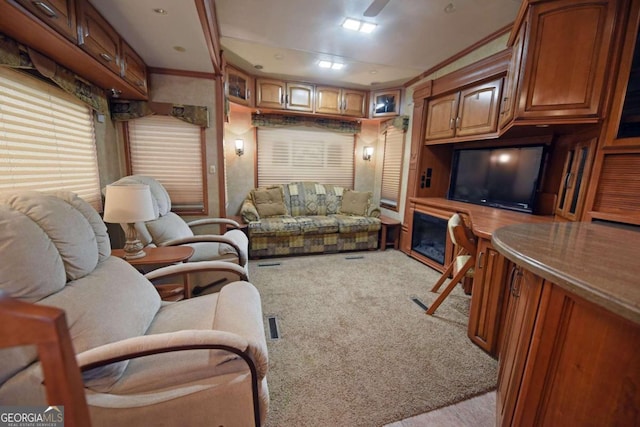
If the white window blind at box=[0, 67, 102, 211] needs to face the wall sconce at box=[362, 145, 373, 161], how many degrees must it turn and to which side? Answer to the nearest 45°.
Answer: approximately 45° to its left

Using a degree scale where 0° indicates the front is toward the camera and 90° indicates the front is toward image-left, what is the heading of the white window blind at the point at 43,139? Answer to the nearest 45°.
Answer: approximately 315°

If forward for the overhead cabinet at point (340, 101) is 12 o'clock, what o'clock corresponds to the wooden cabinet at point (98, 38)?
The wooden cabinet is roughly at 1 o'clock from the overhead cabinet.

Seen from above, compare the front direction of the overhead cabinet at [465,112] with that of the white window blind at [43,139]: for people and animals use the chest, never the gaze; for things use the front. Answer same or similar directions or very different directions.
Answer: very different directions

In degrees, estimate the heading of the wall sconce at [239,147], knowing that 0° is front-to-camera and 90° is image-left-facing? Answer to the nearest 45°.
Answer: approximately 0°

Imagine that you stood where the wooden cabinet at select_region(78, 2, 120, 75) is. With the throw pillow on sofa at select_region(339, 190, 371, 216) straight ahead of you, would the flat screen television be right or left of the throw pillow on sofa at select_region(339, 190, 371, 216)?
right

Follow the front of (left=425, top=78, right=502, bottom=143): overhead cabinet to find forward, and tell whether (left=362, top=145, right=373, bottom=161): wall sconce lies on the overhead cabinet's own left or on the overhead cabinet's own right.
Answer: on the overhead cabinet's own right

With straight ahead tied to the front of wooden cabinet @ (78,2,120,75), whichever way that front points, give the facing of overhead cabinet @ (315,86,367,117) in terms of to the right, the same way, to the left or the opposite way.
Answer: to the right
